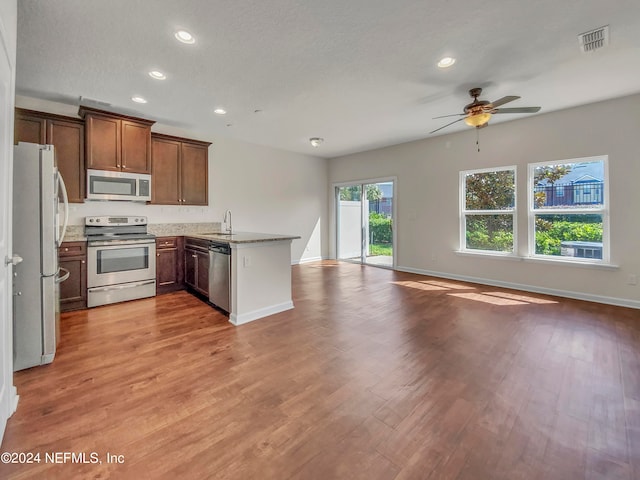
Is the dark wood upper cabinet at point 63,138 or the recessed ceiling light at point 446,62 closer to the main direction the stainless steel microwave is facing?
the recessed ceiling light

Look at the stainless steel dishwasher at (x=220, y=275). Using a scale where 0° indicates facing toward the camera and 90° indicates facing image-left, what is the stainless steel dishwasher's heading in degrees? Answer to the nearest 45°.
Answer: approximately 45°

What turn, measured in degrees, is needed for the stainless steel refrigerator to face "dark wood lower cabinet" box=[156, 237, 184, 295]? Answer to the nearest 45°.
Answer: approximately 45° to its left

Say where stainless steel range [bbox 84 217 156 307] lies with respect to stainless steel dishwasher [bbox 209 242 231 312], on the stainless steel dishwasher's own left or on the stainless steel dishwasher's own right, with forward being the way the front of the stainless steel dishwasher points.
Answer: on the stainless steel dishwasher's own right

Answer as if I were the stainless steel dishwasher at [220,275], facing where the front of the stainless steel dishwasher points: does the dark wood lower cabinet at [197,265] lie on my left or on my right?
on my right

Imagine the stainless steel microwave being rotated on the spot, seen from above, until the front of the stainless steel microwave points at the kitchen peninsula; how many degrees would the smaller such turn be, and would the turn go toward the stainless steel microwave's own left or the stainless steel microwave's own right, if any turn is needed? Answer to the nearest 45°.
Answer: approximately 45° to the stainless steel microwave's own left

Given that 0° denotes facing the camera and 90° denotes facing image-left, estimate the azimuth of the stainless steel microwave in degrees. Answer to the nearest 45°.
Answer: approximately 0°

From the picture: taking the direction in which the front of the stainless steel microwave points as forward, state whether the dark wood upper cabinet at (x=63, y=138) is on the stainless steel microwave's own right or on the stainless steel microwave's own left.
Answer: on the stainless steel microwave's own right

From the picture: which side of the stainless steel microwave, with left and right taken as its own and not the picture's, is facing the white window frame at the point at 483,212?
left
